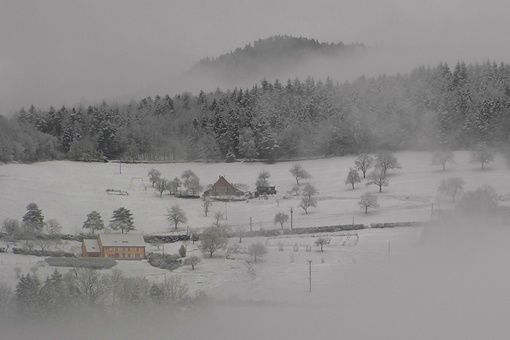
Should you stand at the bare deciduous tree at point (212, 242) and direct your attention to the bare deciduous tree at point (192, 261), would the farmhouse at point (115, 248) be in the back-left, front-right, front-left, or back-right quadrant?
front-right

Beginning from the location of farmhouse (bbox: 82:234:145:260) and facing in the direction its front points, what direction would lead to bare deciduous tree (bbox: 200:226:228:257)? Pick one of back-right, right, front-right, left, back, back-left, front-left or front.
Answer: left

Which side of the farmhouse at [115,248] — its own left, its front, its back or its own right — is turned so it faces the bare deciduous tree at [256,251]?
left

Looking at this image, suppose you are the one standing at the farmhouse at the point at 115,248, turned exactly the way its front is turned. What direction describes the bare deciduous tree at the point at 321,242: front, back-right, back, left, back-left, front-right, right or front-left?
left

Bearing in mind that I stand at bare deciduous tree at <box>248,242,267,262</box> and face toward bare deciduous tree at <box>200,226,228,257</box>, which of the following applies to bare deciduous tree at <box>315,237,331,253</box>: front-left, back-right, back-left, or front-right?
back-right

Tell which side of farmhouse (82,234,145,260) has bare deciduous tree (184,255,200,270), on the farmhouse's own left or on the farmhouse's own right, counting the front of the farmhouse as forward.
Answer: on the farmhouse's own left

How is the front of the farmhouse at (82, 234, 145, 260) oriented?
toward the camera

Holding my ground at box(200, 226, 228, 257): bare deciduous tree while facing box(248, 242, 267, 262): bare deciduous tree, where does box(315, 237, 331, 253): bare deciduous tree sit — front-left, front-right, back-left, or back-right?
front-left

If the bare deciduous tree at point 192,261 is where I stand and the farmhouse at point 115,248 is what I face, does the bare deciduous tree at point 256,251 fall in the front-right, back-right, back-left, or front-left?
back-right
